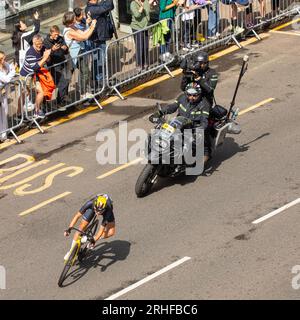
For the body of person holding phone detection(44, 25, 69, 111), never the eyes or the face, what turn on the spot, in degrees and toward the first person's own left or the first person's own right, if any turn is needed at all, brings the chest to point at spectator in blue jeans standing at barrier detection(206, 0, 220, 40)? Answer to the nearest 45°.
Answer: approximately 135° to the first person's own left

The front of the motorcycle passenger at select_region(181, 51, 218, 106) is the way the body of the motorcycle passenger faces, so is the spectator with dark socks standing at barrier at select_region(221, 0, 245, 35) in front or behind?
behind

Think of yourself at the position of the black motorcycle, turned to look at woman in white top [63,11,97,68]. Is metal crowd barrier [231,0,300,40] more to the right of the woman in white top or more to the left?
right

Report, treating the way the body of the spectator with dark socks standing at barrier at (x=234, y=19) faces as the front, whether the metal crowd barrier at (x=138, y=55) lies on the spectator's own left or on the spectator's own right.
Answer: on the spectator's own right

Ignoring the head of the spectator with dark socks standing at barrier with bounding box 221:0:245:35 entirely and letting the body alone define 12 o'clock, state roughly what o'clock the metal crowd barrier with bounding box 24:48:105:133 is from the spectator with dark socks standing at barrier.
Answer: The metal crowd barrier is roughly at 3 o'clock from the spectator with dark socks standing at barrier.

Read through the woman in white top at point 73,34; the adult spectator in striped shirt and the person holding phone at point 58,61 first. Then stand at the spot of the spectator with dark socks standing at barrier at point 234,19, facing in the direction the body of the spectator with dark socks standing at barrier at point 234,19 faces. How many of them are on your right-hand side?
3

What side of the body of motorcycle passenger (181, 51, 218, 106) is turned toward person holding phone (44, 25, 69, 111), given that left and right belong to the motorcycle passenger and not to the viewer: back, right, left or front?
right

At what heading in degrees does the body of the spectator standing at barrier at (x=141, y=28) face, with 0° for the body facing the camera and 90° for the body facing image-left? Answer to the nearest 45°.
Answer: approximately 0°

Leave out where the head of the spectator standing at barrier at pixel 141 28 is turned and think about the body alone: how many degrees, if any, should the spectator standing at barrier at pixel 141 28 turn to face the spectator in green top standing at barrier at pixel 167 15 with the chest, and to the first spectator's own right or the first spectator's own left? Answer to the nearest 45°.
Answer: approximately 135° to the first spectator's own left

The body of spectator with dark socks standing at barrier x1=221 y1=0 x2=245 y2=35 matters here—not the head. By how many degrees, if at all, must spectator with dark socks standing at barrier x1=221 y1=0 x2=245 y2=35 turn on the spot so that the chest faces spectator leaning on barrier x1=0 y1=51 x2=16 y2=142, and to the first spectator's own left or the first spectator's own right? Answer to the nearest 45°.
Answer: approximately 90° to the first spectator's own right

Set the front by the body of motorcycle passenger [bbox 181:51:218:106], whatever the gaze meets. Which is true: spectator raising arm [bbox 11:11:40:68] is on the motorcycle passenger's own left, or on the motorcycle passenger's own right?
on the motorcycle passenger's own right

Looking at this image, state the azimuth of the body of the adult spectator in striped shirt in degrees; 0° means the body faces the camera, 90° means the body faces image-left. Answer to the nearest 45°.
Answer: approximately 315°

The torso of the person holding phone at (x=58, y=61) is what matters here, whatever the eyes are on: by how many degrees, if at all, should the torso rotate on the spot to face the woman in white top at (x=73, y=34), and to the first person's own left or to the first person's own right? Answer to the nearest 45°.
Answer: approximately 135° to the first person's own left

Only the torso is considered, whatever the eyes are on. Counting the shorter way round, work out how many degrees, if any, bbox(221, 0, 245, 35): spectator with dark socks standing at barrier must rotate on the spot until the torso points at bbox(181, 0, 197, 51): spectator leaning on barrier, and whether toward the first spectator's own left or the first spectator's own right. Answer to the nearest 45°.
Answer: approximately 90° to the first spectator's own right
